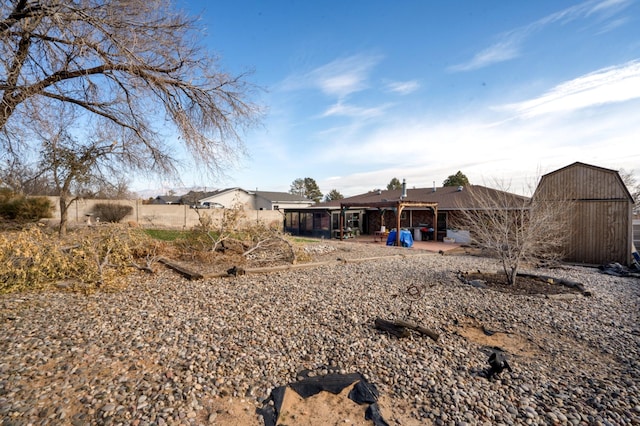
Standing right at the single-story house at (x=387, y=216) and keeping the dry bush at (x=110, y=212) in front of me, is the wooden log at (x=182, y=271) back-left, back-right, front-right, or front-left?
front-left

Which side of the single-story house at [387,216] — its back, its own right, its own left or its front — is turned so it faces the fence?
left

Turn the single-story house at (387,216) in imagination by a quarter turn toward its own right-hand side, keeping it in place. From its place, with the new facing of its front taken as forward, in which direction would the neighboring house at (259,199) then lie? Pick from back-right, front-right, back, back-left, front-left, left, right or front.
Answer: back-left

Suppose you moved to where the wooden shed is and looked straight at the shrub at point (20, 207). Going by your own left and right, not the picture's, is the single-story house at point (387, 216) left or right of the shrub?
right

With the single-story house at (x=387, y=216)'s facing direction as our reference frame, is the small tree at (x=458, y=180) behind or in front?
in front

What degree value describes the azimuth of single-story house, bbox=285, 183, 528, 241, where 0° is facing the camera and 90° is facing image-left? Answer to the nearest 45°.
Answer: approximately 180°

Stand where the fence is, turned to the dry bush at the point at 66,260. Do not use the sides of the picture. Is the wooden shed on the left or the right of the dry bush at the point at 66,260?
left

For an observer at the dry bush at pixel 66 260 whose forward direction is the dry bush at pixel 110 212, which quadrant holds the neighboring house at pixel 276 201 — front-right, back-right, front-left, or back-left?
front-right

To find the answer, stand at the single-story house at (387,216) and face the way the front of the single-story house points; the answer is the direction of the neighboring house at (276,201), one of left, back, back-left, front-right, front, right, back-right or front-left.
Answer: front-left

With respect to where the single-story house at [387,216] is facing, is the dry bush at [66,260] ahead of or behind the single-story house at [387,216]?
behind
